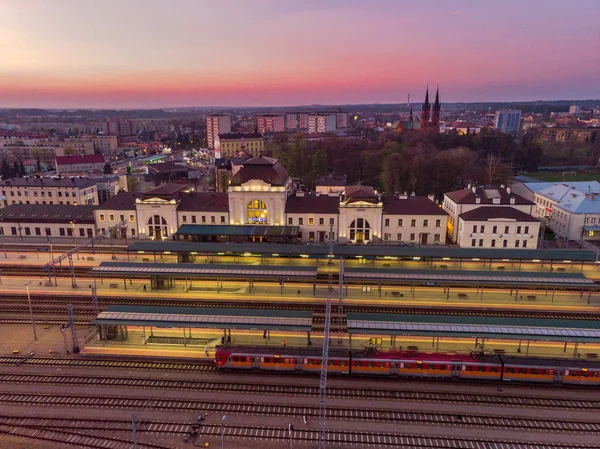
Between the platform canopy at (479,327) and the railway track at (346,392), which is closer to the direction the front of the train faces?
the railway track

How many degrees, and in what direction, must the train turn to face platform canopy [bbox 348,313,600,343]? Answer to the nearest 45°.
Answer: approximately 135° to its right

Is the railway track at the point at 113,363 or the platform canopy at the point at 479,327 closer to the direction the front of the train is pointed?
the railway track

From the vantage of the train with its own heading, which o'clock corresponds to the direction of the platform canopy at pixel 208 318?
The platform canopy is roughly at 12 o'clock from the train.

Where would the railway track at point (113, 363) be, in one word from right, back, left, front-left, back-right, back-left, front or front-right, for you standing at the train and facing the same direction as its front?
front

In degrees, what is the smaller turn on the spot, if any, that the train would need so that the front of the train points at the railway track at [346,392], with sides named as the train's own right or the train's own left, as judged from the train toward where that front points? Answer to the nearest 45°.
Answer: approximately 45° to the train's own left

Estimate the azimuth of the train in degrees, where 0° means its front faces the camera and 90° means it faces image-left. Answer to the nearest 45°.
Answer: approximately 90°
